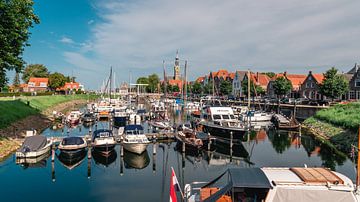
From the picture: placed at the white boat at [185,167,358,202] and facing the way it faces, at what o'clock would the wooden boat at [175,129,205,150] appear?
The wooden boat is roughly at 8 o'clock from the white boat.

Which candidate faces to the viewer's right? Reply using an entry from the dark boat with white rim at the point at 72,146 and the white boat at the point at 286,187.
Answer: the white boat at the point at 286,187

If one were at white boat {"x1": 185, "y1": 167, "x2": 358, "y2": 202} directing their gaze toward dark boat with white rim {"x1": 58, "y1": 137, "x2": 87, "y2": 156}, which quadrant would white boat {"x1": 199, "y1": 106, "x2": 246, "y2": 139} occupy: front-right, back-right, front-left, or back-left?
front-right

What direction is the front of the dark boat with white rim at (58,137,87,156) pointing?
toward the camera

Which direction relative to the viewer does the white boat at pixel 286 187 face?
to the viewer's right

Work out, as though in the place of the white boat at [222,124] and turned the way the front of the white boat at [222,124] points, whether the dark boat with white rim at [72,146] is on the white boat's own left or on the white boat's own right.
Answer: on the white boat's own right

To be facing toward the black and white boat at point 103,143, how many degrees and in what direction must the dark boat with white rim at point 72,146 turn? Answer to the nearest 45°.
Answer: approximately 90° to its left
